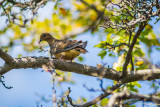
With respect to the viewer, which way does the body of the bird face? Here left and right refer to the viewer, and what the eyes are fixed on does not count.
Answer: facing to the left of the viewer
